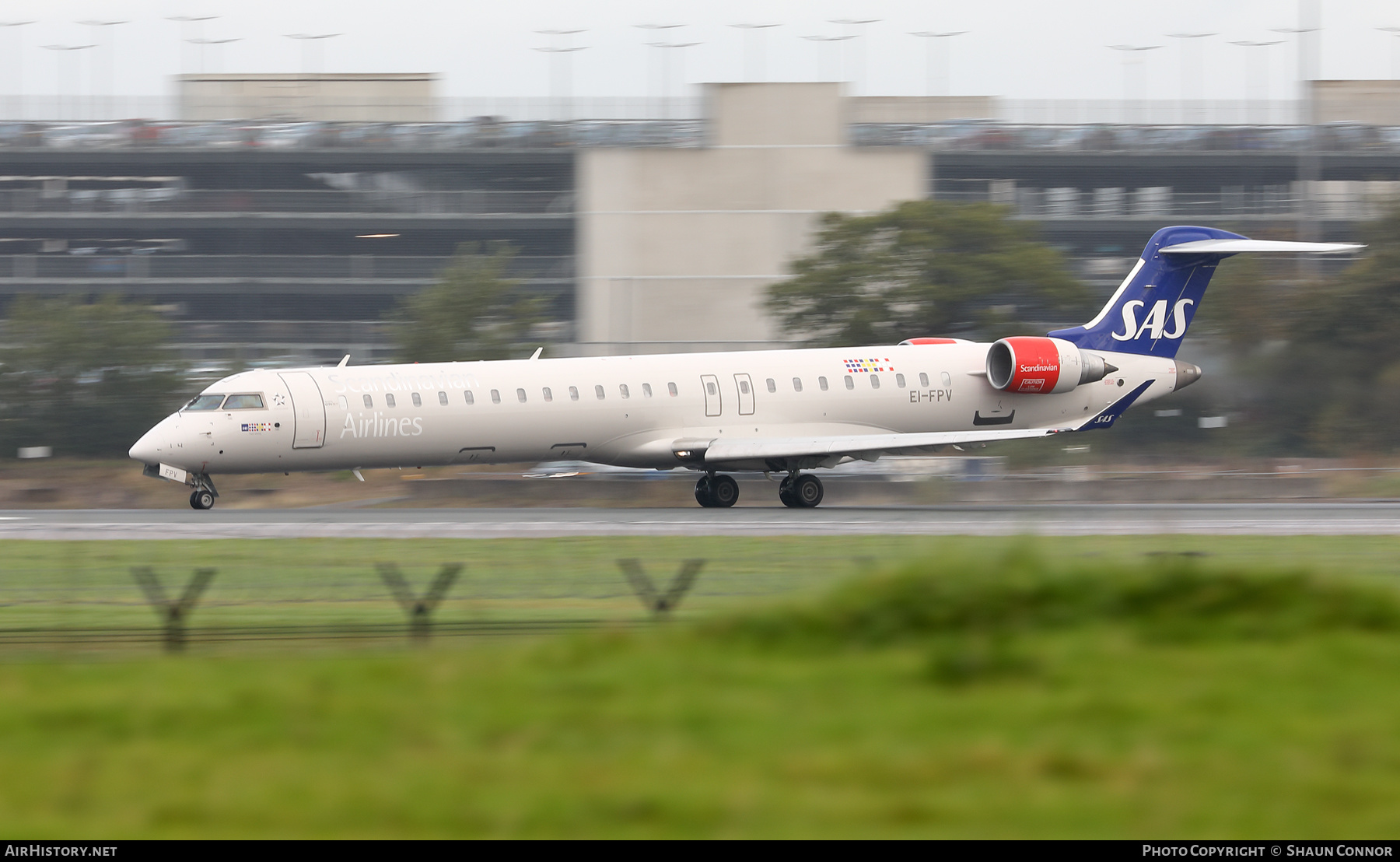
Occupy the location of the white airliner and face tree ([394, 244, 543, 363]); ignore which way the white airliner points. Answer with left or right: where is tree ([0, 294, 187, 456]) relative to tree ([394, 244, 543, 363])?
left

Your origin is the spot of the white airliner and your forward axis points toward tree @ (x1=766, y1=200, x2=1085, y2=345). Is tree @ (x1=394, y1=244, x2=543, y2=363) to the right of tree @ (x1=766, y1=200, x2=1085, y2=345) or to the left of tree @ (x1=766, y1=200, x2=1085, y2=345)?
left

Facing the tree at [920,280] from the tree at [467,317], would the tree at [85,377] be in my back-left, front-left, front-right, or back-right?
back-right

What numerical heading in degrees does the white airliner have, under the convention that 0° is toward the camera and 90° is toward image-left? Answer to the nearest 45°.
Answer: approximately 45°

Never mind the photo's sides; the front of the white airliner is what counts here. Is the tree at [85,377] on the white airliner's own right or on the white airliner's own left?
on the white airliner's own right

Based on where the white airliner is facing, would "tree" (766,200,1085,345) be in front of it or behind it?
behind

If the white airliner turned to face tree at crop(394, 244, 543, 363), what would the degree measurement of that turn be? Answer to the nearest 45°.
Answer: approximately 90° to its right
